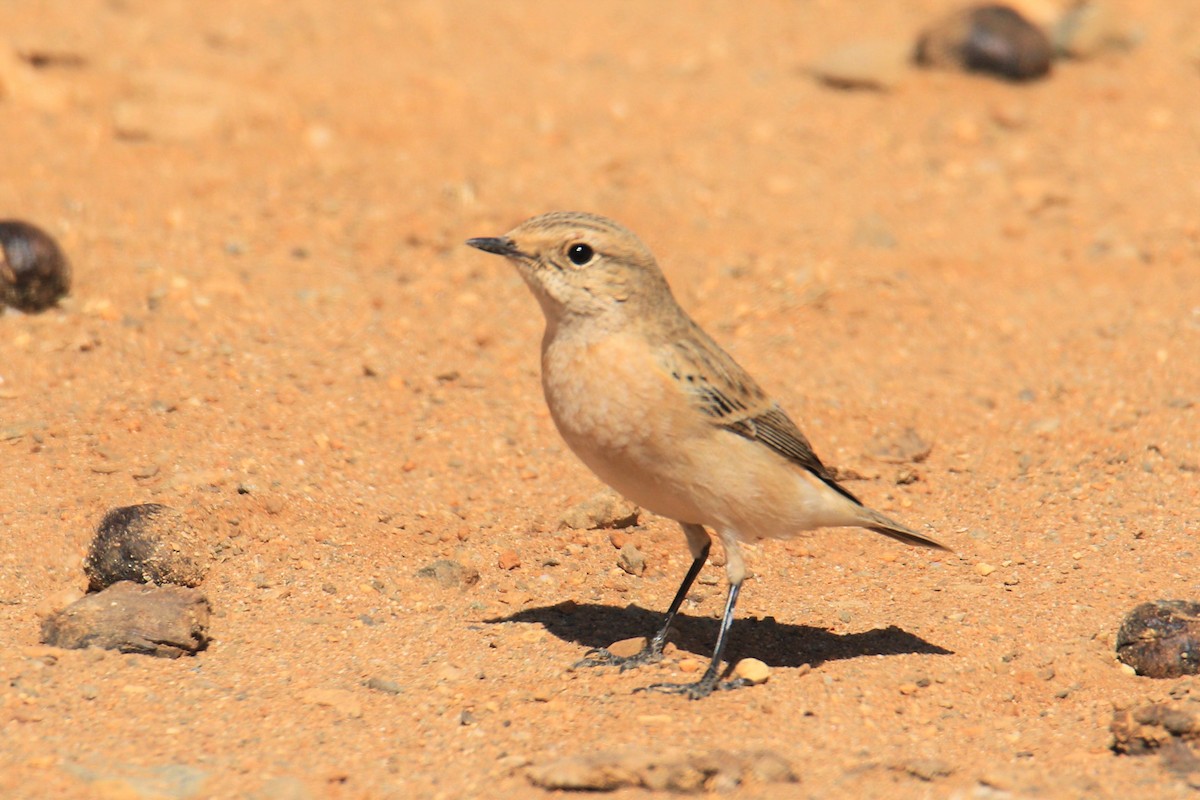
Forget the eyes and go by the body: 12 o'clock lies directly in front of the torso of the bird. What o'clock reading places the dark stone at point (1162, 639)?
The dark stone is roughly at 6 o'clock from the bird.

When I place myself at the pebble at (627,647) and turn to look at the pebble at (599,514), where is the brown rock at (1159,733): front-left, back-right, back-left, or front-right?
back-right

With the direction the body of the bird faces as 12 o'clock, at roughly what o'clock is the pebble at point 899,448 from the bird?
The pebble is roughly at 4 o'clock from the bird.

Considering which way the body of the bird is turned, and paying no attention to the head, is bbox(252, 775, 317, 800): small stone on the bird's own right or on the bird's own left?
on the bird's own left

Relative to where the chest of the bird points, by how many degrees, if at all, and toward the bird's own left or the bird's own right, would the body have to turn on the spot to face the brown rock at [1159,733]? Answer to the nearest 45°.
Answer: approximately 180°

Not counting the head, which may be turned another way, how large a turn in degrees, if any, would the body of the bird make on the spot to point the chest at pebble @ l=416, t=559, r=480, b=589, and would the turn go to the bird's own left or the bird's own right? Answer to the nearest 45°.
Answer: approximately 45° to the bird's own right

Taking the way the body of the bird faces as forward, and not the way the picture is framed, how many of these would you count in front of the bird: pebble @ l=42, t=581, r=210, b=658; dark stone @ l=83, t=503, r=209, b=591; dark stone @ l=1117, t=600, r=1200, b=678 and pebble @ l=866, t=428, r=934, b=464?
2

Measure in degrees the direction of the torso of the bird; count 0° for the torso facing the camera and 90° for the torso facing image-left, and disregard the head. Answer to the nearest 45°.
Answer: approximately 90°

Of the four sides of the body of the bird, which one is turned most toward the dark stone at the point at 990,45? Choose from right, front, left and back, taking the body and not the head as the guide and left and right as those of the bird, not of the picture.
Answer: right

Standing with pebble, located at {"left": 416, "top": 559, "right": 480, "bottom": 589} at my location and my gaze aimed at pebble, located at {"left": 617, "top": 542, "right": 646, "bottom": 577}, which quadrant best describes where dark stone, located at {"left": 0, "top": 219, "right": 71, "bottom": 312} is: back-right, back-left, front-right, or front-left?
back-left

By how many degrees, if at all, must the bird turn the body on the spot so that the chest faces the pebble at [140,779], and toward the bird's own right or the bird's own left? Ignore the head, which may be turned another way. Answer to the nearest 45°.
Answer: approximately 45° to the bird's own left

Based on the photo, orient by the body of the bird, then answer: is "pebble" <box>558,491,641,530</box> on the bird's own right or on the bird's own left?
on the bird's own right
